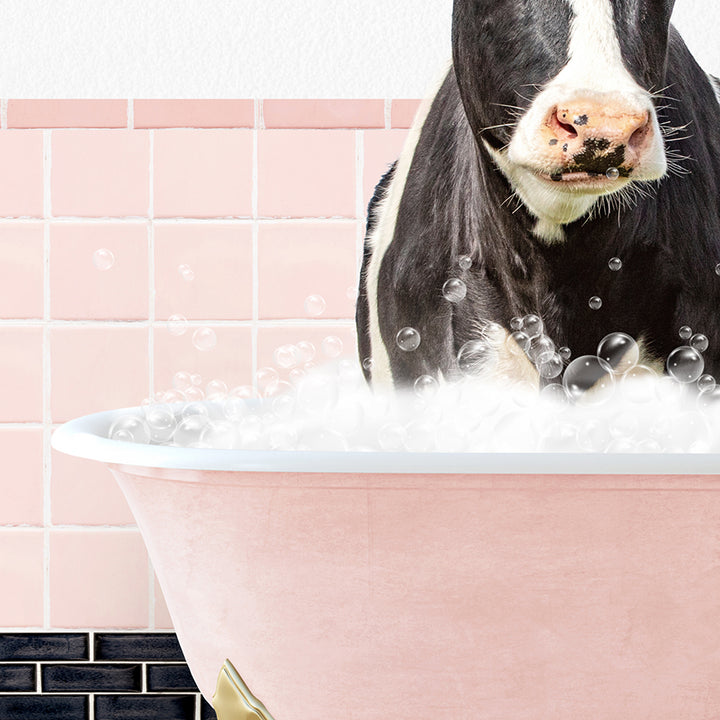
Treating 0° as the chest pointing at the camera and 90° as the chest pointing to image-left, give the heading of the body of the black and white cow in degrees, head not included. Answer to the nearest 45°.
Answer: approximately 0°

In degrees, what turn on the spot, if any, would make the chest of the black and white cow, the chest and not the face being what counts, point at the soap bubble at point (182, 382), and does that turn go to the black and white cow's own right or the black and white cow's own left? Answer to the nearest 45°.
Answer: approximately 90° to the black and white cow's own right

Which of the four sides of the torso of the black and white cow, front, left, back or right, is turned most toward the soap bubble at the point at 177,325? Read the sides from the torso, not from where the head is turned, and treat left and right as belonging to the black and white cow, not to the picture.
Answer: right

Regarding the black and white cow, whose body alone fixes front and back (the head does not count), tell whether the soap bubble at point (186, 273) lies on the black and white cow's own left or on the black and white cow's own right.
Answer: on the black and white cow's own right
